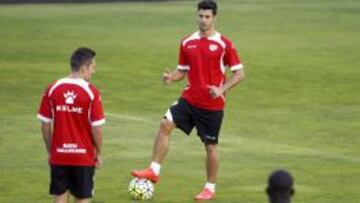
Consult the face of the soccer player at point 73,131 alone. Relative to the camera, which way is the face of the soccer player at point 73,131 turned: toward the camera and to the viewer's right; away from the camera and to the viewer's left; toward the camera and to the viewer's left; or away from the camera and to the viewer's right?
away from the camera and to the viewer's right

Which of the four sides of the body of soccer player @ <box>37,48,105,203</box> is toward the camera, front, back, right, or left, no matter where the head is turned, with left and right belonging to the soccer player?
back

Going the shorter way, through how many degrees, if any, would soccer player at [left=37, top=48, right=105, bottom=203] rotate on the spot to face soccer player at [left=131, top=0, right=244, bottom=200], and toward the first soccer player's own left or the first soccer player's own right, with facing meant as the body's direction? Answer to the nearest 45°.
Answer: approximately 45° to the first soccer player's own right
